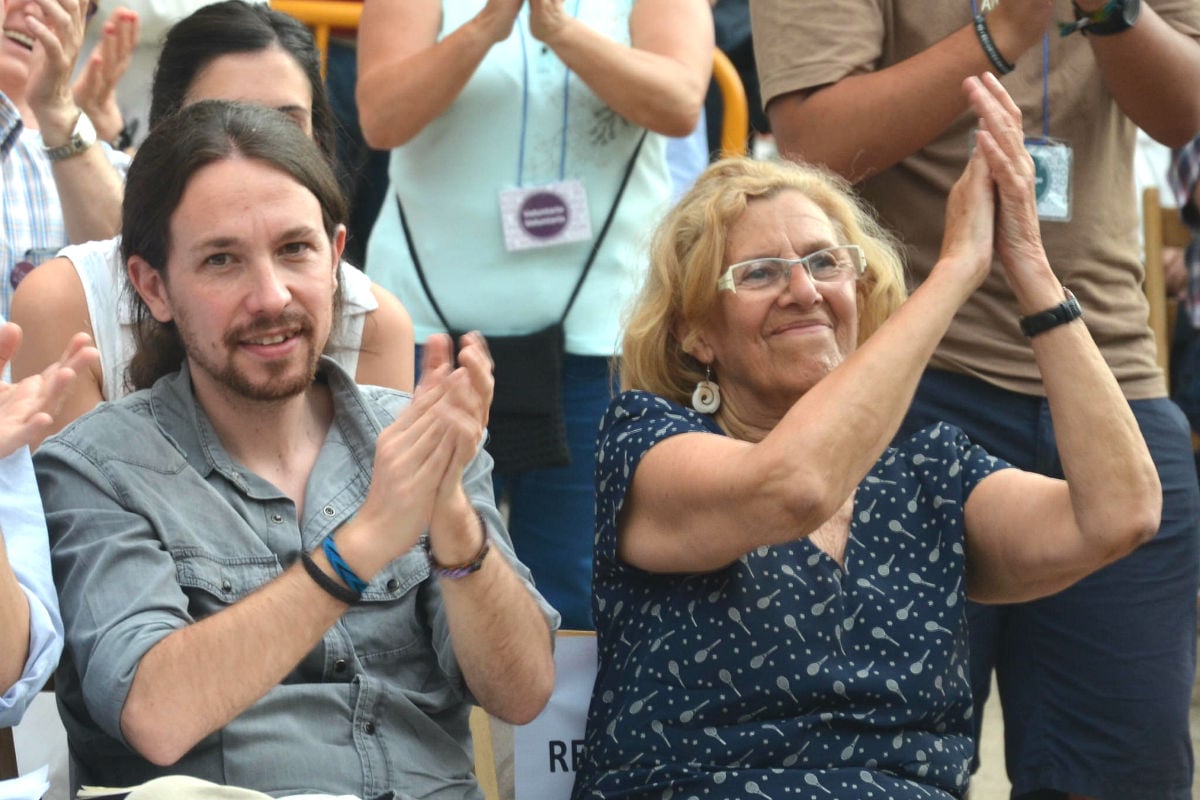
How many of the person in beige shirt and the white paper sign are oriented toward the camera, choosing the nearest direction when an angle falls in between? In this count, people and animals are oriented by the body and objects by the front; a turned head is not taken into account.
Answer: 2

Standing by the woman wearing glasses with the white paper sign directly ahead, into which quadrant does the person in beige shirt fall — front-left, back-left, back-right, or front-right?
back-right

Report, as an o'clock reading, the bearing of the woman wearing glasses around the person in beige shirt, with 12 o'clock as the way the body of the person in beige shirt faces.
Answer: The woman wearing glasses is roughly at 1 o'clock from the person in beige shirt.

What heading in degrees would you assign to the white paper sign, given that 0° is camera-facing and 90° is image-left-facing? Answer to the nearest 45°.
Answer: approximately 0°

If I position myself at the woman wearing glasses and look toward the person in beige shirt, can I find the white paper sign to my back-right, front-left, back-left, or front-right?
back-left

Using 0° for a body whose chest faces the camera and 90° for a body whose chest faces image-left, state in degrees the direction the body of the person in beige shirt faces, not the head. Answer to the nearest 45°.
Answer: approximately 0°
